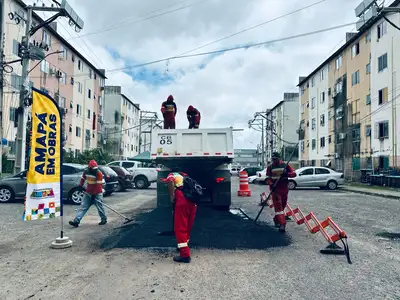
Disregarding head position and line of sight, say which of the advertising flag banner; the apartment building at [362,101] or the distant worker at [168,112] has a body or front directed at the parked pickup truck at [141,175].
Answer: the apartment building

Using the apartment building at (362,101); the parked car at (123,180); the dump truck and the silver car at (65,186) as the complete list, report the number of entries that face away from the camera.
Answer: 1

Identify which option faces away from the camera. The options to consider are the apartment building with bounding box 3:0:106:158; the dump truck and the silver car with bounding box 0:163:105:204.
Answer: the dump truck

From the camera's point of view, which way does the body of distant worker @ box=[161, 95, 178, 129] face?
toward the camera

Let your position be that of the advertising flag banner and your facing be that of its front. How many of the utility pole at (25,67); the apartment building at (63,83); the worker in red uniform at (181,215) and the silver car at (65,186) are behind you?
3

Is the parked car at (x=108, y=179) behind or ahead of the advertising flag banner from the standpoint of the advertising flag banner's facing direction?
behind

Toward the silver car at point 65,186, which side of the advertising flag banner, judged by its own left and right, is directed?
back

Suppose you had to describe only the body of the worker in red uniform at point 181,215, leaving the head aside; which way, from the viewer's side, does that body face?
to the viewer's left

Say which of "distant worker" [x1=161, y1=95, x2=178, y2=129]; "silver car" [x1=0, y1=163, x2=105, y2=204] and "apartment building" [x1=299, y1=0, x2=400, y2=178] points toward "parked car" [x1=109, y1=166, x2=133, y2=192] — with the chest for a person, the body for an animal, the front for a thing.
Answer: the apartment building

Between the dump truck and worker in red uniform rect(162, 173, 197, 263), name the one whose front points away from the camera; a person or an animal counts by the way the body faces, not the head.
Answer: the dump truck

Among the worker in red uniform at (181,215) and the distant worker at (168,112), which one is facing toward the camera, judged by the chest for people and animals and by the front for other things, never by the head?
the distant worker

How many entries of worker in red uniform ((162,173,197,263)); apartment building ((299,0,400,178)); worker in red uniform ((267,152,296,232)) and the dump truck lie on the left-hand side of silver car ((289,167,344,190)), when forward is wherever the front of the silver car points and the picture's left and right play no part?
3

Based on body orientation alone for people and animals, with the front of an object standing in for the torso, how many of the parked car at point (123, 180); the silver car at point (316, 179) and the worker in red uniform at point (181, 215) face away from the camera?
0

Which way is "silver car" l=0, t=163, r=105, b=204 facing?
to the viewer's left

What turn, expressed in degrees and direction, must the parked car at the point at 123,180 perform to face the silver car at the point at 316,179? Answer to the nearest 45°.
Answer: approximately 45° to its left

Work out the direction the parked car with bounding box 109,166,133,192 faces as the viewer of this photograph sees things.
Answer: facing the viewer and to the right of the viewer

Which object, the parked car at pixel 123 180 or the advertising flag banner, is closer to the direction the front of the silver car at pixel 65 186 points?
the advertising flag banner
